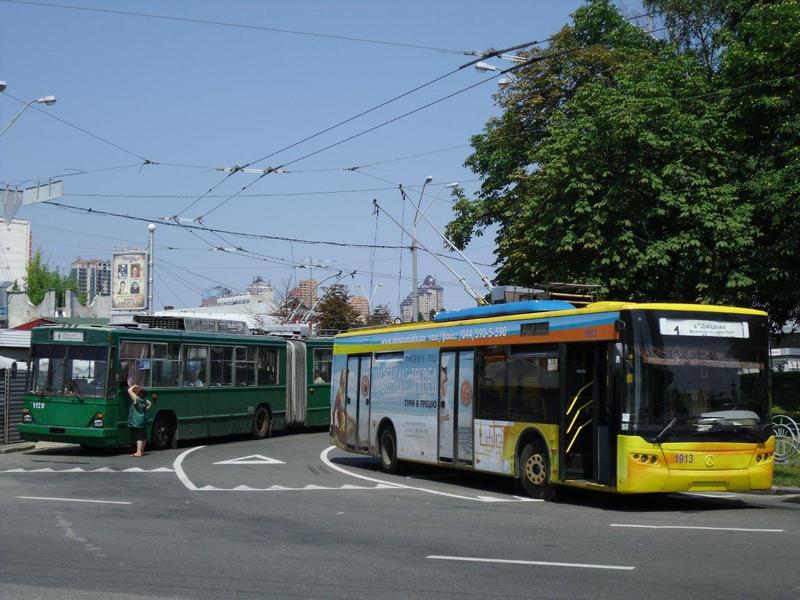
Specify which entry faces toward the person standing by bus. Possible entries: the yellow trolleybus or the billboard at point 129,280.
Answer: the billboard

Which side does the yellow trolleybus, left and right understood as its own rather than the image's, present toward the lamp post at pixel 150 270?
back

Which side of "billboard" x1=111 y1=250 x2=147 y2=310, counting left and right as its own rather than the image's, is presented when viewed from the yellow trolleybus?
front

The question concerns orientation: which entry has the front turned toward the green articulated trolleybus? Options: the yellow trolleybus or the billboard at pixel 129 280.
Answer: the billboard

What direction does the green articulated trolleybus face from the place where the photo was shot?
facing the viewer and to the left of the viewer

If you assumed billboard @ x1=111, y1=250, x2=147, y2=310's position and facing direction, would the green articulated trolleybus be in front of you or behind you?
in front

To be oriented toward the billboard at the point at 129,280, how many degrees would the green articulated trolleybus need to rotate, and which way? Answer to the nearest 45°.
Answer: approximately 135° to its right

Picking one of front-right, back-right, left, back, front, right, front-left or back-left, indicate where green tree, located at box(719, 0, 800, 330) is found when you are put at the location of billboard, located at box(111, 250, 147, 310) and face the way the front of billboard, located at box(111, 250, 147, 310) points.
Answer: front-left

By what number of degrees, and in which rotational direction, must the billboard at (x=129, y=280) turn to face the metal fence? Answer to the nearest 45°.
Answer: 0° — it already faces it

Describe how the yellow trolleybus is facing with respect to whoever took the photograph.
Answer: facing the viewer and to the right of the viewer

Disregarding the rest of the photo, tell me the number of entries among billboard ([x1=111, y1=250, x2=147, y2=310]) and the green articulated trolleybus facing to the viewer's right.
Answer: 0

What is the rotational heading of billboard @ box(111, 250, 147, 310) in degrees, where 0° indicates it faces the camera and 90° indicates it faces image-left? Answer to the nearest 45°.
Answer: approximately 0°
